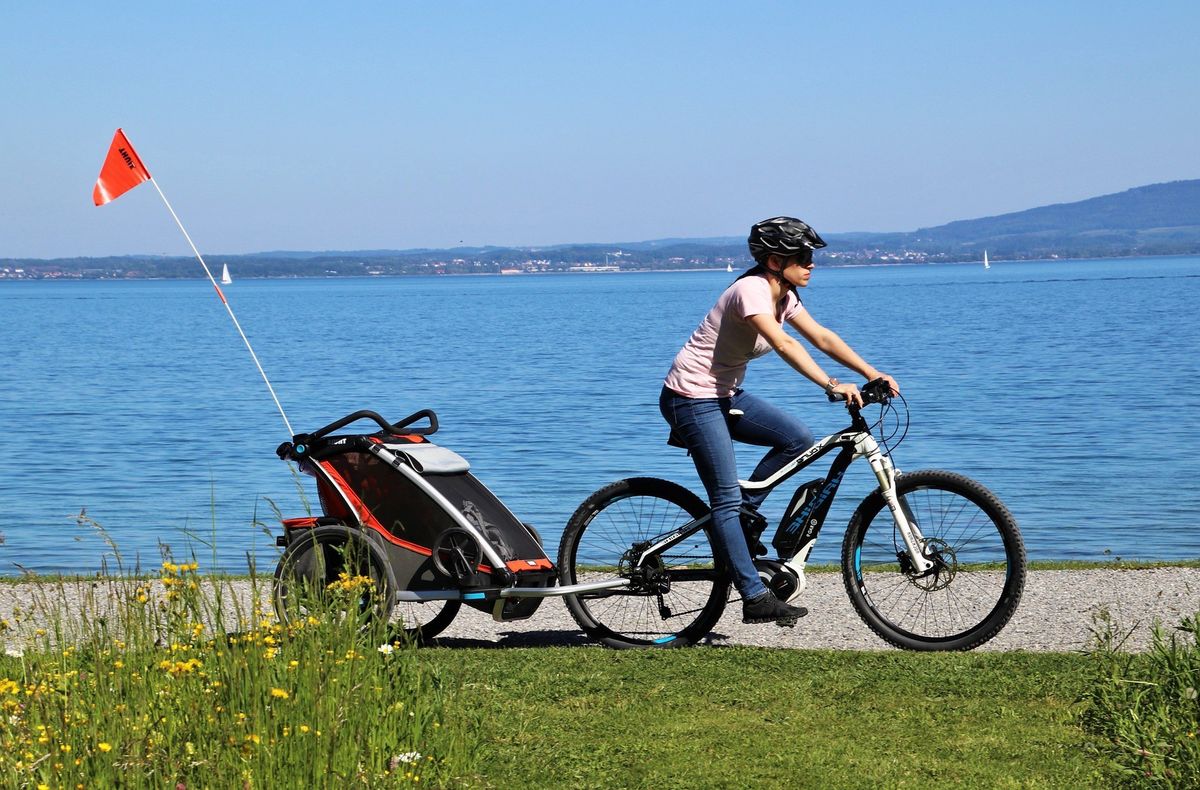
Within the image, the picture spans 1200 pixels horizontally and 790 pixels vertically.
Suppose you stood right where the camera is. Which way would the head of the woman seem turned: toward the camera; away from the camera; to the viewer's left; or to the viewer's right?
to the viewer's right

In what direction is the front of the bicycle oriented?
to the viewer's right

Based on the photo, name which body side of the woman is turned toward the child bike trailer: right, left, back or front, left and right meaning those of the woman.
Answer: back

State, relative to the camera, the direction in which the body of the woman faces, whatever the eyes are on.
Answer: to the viewer's right

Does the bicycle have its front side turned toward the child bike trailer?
no
